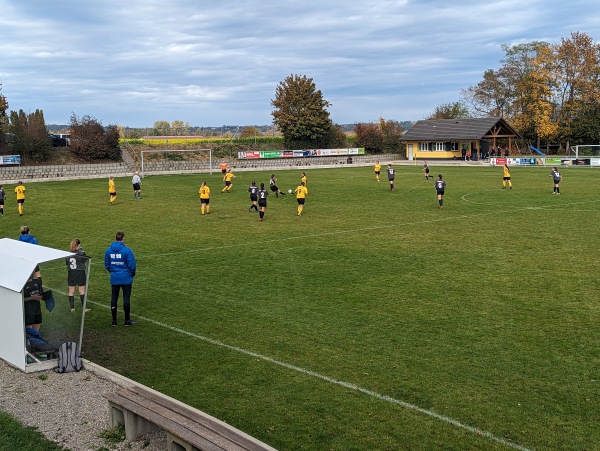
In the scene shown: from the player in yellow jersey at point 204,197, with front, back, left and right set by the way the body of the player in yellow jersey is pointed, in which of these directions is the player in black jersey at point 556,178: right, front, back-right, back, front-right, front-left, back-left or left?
front-right

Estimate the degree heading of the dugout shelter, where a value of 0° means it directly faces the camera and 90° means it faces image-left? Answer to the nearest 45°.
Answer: approximately 225°

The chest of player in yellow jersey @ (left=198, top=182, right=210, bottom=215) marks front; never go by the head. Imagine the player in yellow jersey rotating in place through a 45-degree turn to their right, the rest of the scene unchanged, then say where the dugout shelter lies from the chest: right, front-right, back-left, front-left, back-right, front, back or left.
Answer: right

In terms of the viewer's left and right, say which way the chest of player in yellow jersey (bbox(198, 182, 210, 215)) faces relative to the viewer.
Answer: facing away from the viewer and to the right of the viewer

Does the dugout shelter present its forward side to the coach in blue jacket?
yes

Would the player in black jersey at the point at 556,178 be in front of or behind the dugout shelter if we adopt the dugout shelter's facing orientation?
in front

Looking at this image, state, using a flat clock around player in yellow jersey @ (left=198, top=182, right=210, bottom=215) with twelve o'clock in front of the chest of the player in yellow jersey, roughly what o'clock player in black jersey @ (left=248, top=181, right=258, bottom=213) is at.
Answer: The player in black jersey is roughly at 3 o'clock from the player in yellow jersey.

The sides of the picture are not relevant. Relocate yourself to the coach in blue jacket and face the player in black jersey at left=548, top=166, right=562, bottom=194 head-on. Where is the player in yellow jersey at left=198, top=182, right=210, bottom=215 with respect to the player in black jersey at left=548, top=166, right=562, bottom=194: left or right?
left

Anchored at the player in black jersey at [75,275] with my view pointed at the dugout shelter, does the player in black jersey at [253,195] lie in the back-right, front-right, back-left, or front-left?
back-right
